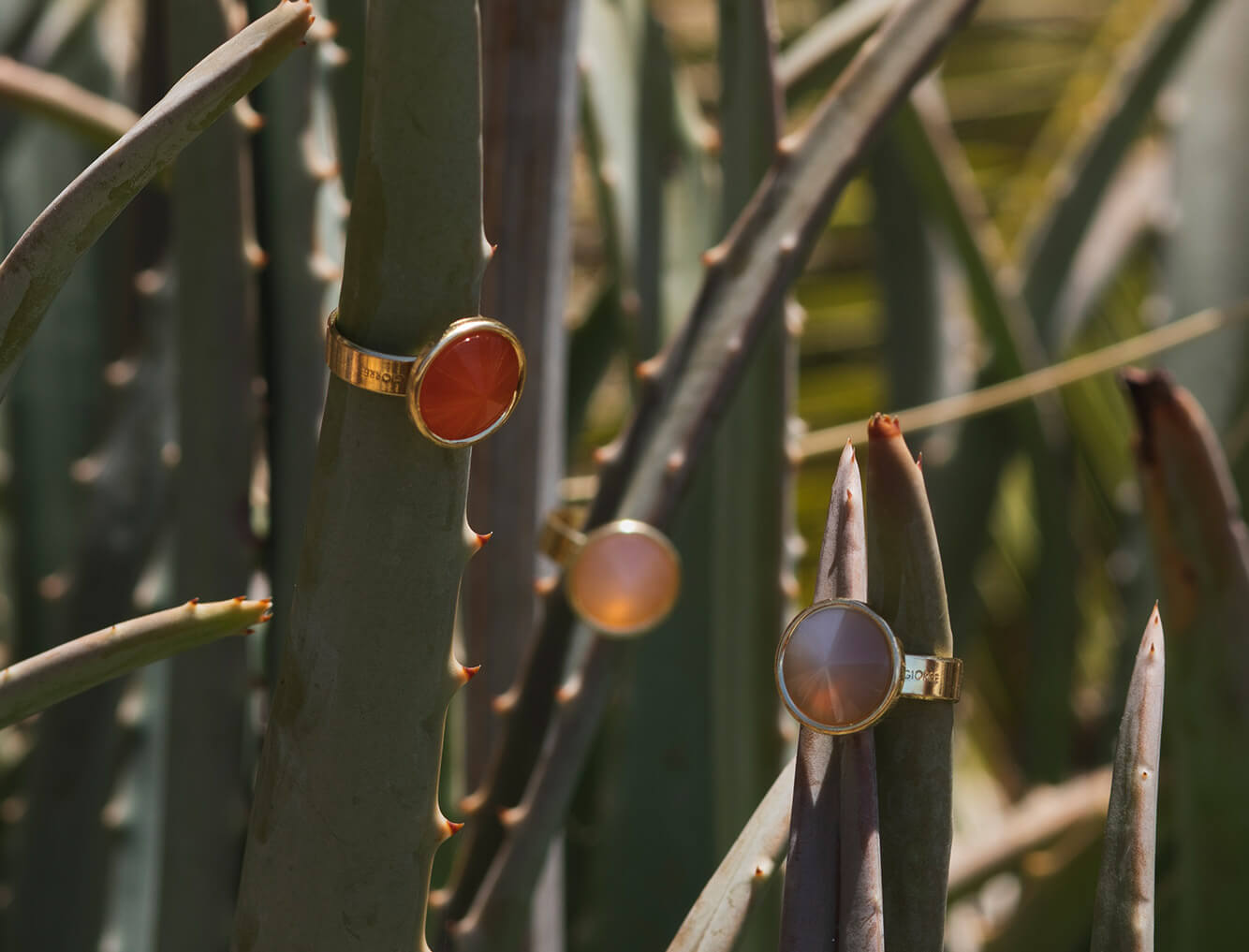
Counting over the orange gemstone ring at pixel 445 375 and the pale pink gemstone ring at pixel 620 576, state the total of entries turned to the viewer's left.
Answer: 0

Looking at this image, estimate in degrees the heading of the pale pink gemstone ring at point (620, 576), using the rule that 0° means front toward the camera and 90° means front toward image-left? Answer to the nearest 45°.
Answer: approximately 0°

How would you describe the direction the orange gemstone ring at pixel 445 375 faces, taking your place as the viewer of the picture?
facing the viewer and to the right of the viewer
